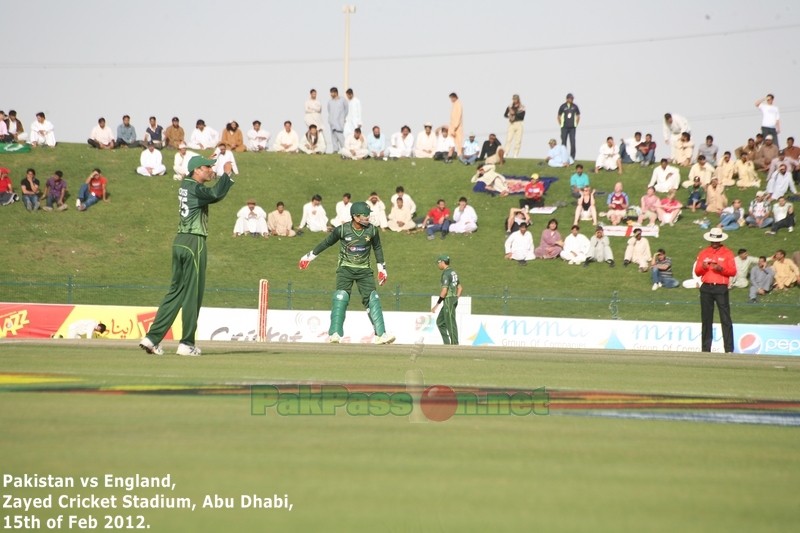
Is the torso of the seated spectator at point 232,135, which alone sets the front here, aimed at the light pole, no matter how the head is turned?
no

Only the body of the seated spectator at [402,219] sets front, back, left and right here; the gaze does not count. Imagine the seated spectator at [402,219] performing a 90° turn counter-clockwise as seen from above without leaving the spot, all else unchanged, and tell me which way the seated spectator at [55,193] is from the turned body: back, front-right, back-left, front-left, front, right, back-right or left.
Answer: back

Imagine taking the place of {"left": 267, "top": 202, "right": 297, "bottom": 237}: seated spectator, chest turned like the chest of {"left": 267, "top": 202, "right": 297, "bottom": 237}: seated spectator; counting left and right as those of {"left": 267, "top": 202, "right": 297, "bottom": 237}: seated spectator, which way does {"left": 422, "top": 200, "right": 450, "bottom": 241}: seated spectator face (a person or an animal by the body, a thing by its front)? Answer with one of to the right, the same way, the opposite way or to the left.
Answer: the same way

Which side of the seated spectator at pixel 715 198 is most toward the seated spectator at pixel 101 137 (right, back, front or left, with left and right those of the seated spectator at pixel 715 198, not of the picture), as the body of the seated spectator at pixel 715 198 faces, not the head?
right

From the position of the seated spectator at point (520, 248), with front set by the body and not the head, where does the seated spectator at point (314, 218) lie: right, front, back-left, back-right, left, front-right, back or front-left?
right

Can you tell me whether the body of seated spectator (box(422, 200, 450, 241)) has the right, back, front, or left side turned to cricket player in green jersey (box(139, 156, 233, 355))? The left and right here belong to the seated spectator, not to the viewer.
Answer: front

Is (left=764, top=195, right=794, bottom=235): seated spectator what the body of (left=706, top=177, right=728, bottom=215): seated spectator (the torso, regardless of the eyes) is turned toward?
no

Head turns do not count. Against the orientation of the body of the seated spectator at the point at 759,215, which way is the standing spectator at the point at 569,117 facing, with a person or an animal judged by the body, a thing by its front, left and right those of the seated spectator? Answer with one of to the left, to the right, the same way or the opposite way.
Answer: the same way

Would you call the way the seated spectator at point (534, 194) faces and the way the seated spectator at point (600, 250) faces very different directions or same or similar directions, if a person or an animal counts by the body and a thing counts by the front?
same or similar directions

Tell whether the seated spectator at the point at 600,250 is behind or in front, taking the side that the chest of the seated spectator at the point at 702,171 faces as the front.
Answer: in front

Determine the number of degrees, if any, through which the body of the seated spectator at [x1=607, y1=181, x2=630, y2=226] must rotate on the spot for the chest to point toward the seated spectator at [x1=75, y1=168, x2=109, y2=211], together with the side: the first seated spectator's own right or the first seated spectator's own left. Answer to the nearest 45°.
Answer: approximately 90° to the first seated spectator's own right

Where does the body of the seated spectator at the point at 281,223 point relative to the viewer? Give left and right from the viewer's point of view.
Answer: facing the viewer

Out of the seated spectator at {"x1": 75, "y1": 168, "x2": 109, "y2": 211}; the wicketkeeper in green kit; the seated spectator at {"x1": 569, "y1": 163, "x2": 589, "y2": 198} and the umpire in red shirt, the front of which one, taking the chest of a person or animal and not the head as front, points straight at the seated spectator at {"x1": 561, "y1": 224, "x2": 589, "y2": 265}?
the seated spectator at {"x1": 569, "y1": 163, "x2": 589, "y2": 198}

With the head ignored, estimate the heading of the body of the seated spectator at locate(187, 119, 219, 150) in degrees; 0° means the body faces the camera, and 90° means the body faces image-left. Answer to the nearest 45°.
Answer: approximately 0°

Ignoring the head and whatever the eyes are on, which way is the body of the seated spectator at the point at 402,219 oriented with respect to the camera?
toward the camera

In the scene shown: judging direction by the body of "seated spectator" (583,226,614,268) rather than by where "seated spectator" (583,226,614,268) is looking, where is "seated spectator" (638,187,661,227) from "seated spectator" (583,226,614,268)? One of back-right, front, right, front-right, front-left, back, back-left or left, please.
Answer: back-left

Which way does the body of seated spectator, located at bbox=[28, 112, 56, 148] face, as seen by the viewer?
toward the camera

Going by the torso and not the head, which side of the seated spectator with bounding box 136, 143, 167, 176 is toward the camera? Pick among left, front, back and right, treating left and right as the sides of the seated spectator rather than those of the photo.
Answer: front
